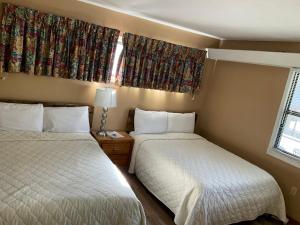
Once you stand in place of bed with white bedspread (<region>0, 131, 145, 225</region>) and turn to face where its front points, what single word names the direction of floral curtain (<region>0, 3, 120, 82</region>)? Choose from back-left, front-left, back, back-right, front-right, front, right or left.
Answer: back

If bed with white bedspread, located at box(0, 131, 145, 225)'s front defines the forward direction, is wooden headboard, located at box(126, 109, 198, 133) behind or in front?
behind

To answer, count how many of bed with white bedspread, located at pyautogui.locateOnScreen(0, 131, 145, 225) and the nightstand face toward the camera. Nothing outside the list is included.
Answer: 2

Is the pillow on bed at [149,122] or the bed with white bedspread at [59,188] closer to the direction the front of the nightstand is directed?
the bed with white bedspread

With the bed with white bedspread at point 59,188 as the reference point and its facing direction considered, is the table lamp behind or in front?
behind

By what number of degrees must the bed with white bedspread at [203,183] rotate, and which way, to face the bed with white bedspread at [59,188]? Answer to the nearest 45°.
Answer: approximately 90° to its right

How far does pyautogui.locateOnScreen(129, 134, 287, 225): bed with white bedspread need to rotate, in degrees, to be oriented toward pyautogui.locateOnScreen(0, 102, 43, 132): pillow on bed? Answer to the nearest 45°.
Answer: approximately 135° to its right

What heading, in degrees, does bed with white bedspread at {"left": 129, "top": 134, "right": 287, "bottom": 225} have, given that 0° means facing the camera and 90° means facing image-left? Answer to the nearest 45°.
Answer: approximately 315°

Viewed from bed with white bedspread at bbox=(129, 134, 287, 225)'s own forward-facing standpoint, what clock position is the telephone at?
The telephone is roughly at 5 o'clock from the bed with white bedspread.
